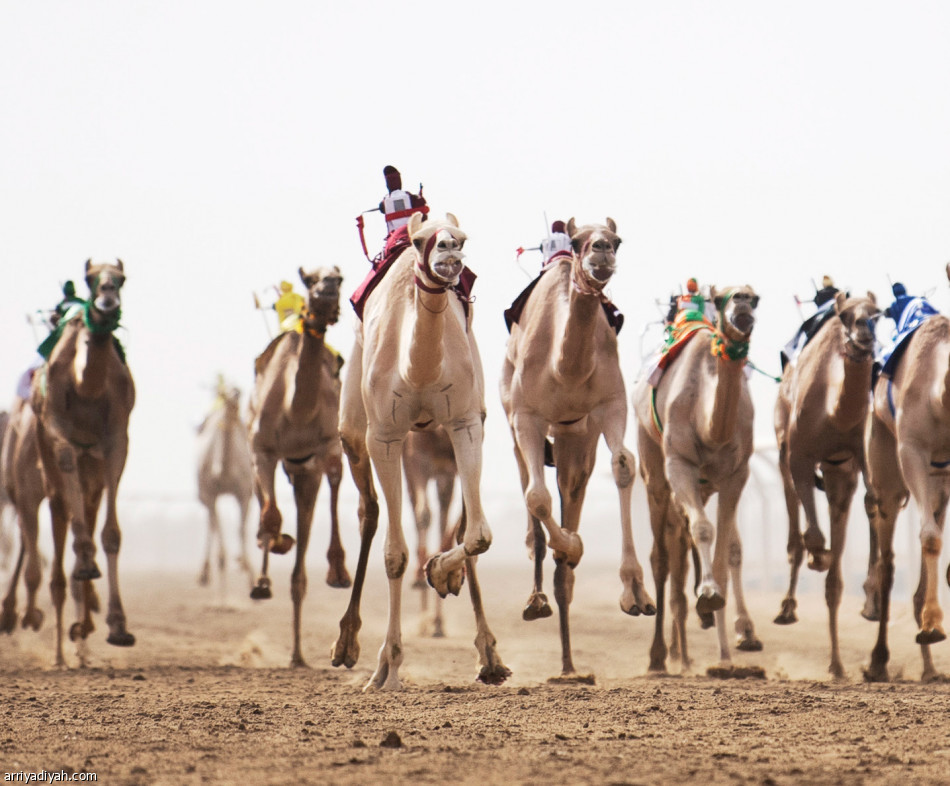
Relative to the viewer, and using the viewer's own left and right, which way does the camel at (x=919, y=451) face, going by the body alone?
facing the viewer and to the right of the viewer

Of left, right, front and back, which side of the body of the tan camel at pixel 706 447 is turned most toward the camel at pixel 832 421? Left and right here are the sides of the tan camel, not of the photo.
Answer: left

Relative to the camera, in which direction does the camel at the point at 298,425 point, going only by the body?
toward the camera

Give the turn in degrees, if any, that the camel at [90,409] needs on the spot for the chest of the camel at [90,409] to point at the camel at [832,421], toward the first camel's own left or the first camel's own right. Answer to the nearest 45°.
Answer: approximately 90° to the first camel's own left

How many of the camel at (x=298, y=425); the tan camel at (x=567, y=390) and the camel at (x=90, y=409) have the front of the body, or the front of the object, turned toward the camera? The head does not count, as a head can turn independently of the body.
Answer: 3

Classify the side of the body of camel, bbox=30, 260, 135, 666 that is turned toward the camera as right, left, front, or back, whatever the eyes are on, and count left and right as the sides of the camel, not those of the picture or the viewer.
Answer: front

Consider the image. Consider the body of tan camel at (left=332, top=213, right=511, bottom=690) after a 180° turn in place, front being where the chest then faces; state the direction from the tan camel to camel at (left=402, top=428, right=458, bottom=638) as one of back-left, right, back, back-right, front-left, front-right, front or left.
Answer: front

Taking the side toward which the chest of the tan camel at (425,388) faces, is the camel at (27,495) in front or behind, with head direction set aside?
behind

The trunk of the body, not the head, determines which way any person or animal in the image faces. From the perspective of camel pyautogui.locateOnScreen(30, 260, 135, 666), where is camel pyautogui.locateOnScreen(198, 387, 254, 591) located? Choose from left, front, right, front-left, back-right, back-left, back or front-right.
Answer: back
